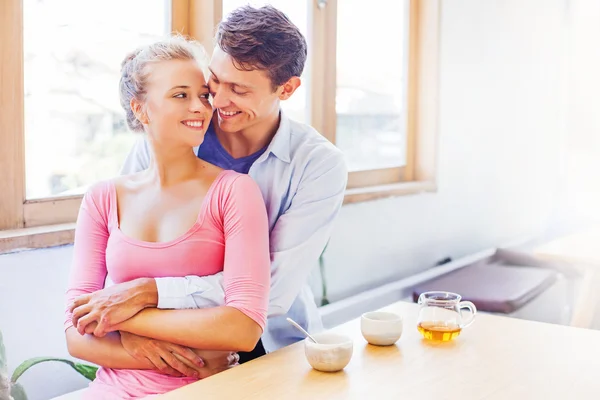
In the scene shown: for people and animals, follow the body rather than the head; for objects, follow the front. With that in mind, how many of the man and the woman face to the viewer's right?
0

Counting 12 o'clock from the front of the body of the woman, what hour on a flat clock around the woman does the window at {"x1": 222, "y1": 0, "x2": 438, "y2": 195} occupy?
The window is roughly at 7 o'clock from the woman.

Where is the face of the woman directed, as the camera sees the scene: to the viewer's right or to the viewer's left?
to the viewer's right

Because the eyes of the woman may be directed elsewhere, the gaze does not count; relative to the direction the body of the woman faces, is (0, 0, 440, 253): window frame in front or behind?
behind

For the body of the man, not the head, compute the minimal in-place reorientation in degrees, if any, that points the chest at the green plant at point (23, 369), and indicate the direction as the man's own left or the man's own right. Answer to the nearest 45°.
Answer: approximately 45° to the man's own right

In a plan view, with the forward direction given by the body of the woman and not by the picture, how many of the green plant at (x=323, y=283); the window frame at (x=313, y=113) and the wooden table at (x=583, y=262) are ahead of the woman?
0

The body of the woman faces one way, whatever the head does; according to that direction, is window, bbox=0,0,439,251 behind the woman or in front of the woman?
behind

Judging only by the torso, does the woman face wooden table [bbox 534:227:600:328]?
no

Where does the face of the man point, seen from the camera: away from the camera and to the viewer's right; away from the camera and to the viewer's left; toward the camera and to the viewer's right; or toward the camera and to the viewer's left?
toward the camera and to the viewer's left

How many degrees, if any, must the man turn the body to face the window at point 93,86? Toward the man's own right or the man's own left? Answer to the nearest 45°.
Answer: approximately 90° to the man's own right

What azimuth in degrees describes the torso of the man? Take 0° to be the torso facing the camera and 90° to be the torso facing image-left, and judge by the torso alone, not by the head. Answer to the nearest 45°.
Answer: approximately 45°

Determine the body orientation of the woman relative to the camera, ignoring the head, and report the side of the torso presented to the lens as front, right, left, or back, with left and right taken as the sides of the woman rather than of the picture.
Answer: front
